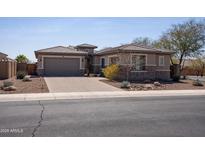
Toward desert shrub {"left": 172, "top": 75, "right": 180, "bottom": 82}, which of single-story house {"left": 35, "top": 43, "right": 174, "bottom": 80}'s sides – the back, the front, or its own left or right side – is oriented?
left

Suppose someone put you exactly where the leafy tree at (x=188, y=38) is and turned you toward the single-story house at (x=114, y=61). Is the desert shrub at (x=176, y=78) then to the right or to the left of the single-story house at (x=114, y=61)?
left

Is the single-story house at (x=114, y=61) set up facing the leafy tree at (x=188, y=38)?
no

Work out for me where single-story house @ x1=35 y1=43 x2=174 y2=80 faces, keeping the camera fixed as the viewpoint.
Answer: facing the viewer

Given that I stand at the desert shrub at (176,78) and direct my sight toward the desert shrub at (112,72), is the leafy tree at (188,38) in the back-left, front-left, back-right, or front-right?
back-right

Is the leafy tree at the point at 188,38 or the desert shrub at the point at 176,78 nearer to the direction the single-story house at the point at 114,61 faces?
the desert shrub

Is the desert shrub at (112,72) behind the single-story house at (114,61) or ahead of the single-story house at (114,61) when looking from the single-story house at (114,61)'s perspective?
ahead

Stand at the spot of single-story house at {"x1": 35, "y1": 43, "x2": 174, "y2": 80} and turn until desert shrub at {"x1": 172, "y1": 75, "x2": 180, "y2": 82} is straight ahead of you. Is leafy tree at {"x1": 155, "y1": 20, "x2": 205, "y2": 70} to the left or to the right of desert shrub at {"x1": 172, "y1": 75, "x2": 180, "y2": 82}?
left

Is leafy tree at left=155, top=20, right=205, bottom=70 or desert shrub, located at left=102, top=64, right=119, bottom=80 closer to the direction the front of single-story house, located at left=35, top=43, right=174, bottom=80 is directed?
the desert shrub
